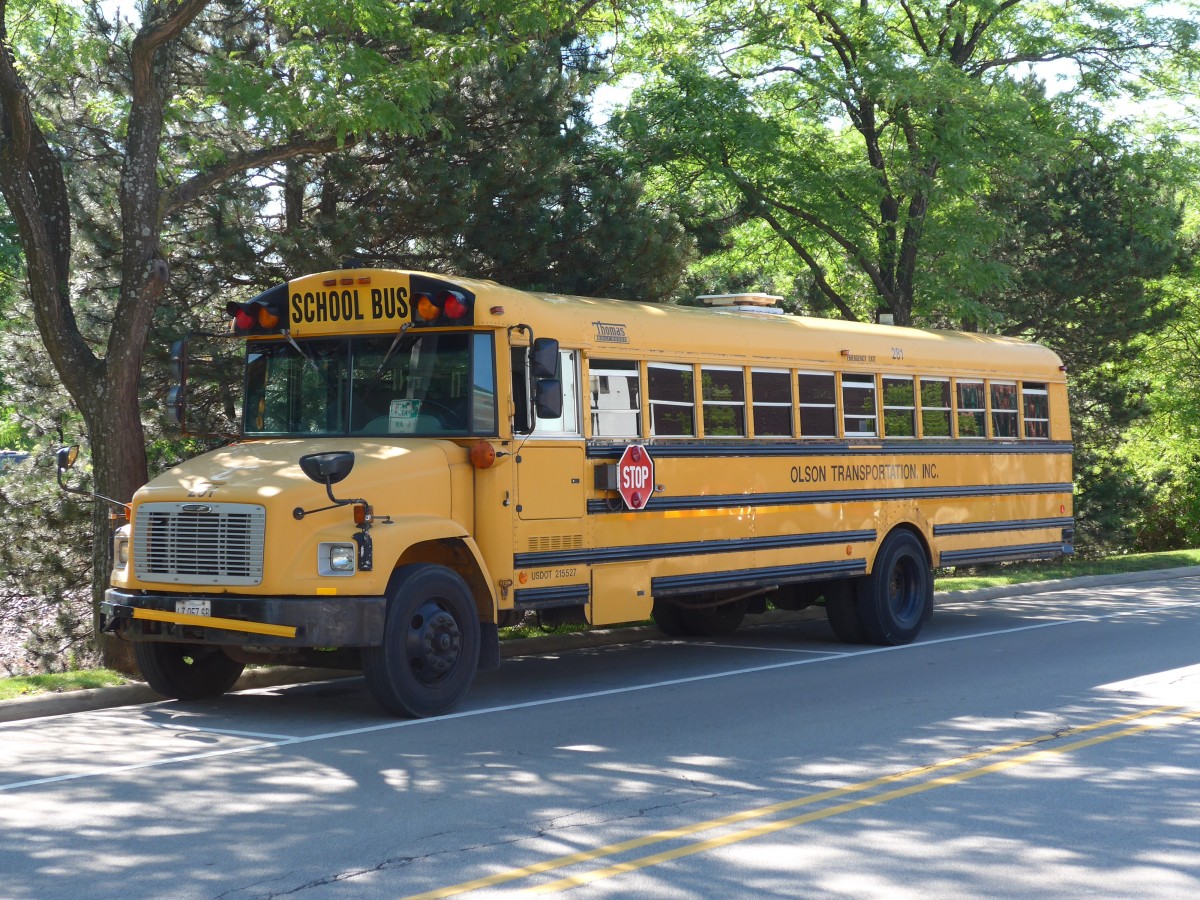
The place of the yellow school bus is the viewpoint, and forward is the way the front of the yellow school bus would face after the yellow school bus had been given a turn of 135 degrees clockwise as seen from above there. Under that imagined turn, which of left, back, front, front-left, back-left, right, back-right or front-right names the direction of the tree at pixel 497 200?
front

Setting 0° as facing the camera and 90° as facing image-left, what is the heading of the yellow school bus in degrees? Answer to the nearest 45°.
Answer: approximately 45°

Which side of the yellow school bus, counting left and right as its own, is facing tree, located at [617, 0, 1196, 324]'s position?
back

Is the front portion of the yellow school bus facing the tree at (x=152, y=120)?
no
